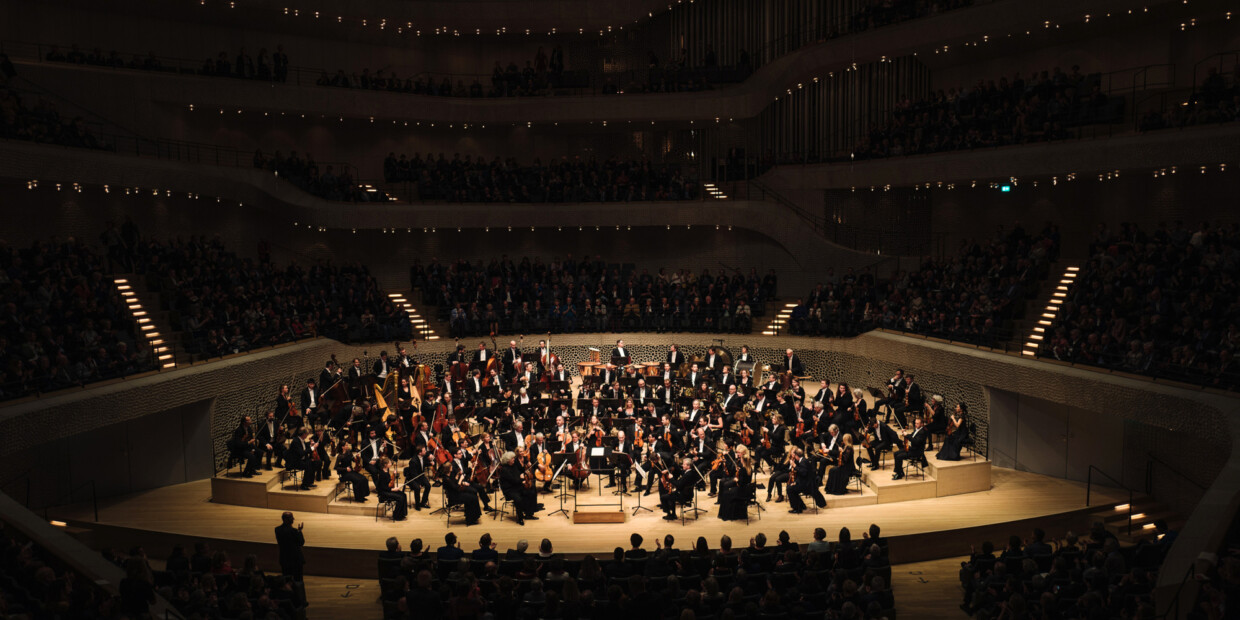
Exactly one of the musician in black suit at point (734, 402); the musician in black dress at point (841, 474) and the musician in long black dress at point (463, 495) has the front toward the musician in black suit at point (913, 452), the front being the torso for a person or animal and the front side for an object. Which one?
the musician in long black dress at point (463, 495)

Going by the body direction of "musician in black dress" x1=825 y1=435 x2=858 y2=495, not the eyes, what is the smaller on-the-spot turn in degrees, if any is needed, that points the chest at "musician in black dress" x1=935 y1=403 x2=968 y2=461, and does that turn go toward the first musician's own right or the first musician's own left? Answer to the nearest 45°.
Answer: approximately 135° to the first musician's own right

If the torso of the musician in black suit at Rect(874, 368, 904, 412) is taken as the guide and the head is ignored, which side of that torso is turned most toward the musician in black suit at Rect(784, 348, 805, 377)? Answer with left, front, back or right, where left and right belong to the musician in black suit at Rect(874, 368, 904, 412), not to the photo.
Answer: right

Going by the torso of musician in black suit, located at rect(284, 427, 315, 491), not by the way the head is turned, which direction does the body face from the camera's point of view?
to the viewer's right

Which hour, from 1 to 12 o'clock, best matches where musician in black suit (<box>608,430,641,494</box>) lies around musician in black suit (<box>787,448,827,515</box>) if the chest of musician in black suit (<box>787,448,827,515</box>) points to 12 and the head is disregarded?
musician in black suit (<box>608,430,641,494</box>) is roughly at 12 o'clock from musician in black suit (<box>787,448,827,515</box>).

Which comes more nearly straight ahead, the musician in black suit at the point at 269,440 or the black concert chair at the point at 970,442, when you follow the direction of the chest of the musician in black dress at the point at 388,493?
the black concert chair

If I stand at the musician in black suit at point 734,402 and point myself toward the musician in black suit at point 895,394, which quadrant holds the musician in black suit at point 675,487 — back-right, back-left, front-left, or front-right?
back-right

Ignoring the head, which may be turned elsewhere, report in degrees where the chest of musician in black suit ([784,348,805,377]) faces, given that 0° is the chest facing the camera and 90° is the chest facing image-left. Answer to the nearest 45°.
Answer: approximately 45°

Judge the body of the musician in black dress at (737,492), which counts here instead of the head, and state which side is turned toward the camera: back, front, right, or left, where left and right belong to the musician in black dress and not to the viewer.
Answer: left

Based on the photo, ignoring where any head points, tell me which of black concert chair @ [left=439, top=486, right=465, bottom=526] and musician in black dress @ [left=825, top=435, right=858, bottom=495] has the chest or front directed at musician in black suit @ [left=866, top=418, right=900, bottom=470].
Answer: the black concert chair

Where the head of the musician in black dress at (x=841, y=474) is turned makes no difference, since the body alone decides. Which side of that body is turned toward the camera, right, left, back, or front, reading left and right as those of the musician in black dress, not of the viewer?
left
